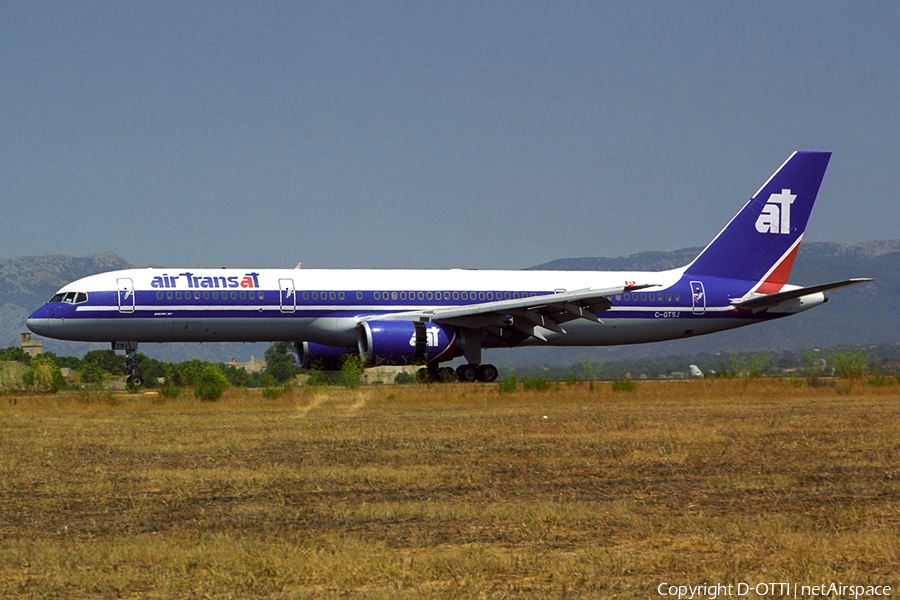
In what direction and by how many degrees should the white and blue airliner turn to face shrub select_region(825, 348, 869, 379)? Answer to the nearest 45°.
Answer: approximately 180°

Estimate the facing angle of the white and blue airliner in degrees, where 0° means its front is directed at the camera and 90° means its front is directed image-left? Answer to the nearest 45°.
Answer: approximately 90°

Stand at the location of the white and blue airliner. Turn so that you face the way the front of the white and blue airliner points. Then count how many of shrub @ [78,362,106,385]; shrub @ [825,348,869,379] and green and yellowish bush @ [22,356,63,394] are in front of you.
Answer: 2

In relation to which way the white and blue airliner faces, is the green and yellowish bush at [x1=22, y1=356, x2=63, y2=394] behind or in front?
in front

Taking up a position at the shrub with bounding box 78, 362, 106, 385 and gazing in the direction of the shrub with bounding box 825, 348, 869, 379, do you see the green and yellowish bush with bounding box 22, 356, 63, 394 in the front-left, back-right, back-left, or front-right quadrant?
back-right

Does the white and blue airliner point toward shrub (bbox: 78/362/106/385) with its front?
yes

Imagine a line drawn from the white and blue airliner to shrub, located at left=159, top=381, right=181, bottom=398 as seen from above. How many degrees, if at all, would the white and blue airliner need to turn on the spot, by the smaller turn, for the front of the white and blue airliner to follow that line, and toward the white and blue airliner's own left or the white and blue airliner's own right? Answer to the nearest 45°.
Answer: approximately 45° to the white and blue airliner's own left
